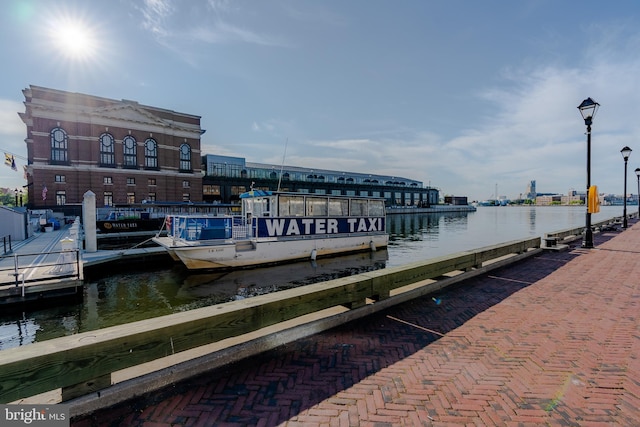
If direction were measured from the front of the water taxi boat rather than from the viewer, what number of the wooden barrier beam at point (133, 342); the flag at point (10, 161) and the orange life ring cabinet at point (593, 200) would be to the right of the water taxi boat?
1

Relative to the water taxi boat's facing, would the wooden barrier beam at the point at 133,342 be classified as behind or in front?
in front

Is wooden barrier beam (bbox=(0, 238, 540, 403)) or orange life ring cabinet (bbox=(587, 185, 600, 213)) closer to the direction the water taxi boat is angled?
the wooden barrier beam

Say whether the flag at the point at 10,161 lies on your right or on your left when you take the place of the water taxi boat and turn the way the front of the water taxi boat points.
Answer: on your right

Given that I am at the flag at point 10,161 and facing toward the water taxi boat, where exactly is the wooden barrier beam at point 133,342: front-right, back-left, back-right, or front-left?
front-right

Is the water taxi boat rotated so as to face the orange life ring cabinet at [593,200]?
no

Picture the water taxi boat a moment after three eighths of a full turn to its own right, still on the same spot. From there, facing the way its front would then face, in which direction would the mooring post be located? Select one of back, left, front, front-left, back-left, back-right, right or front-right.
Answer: left

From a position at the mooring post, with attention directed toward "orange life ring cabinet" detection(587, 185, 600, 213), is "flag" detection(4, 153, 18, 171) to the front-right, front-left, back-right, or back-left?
back-left

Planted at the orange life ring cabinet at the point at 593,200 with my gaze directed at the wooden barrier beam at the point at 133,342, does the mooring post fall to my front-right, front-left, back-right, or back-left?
front-right

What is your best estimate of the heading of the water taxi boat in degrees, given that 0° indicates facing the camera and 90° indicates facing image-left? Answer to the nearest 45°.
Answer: approximately 45°
